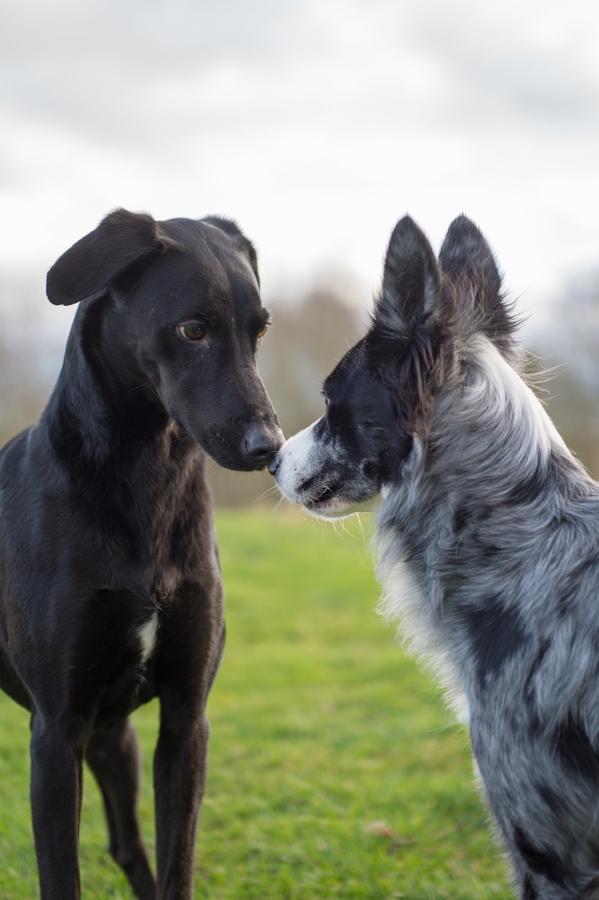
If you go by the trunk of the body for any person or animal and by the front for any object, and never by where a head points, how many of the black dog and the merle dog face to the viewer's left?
1

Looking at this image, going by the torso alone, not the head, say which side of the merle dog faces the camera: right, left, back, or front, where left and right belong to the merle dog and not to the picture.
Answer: left

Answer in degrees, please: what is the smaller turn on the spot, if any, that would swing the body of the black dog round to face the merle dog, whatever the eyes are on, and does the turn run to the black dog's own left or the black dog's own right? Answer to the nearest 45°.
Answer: approximately 45° to the black dog's own left

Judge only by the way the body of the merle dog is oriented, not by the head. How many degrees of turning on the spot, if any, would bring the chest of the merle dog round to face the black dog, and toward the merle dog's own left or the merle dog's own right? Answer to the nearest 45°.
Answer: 0° — it already faces it
